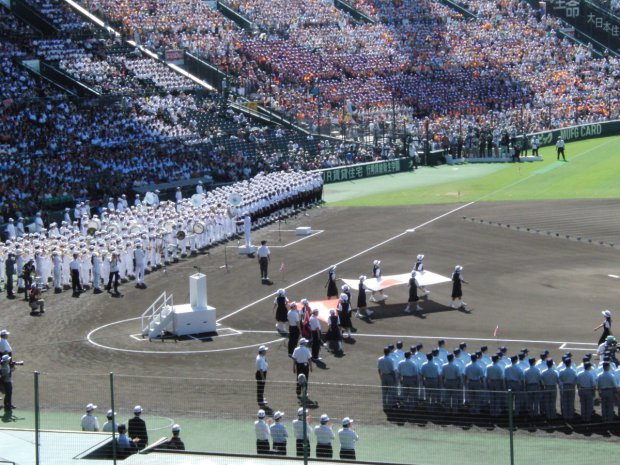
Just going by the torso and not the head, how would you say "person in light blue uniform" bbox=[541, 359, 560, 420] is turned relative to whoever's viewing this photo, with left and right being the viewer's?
facing away from the viewer

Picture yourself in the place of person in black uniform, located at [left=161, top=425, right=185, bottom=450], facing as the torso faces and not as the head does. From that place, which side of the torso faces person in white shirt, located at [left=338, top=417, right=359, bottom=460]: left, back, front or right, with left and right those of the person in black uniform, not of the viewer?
right

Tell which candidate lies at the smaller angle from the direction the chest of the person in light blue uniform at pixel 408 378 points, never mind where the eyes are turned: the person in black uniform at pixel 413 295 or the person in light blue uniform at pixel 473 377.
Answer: the person in black uniform

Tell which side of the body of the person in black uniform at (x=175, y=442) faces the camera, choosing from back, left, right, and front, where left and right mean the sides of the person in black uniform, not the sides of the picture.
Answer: back

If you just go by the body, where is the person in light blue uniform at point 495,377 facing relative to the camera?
away from the camera

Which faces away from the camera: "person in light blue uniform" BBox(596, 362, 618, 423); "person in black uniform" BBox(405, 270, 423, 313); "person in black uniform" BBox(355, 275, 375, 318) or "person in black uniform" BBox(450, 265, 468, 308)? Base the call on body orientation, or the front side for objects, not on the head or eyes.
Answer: the person in light blue uniform

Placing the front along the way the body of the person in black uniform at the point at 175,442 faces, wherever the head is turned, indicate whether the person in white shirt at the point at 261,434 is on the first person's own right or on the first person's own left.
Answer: on the first person's own right
